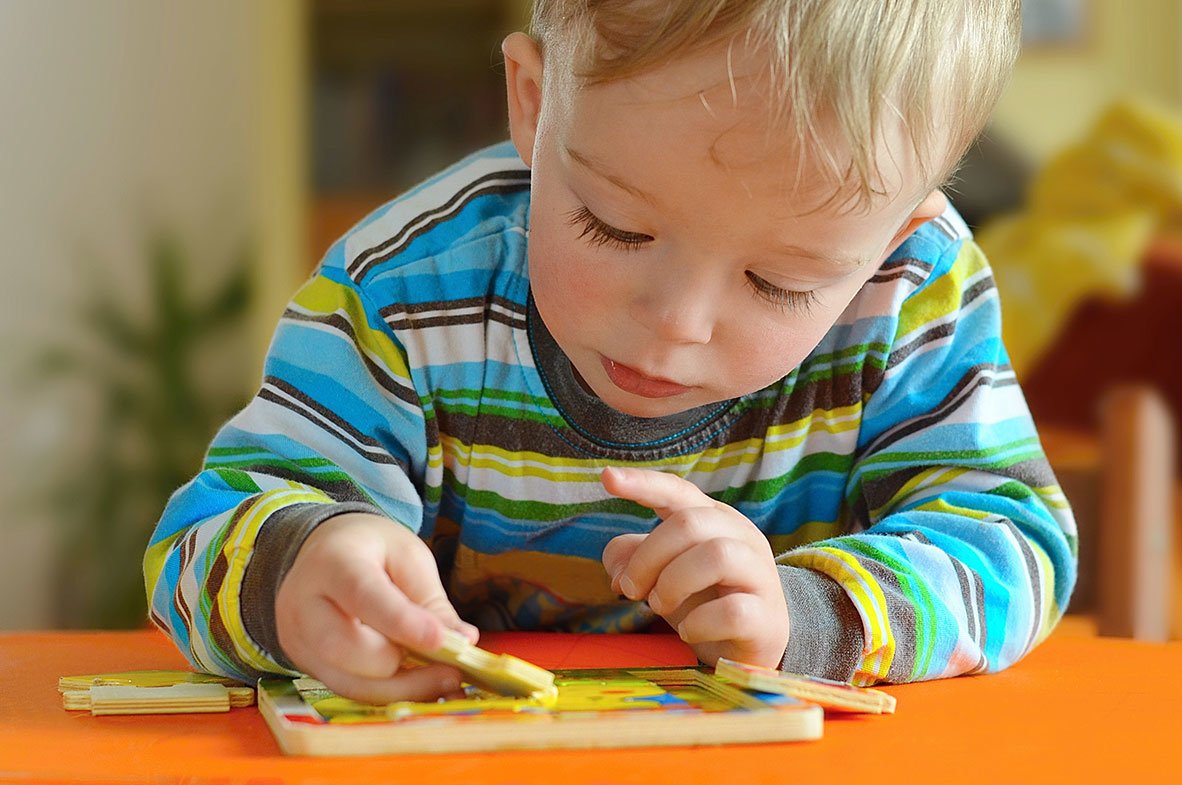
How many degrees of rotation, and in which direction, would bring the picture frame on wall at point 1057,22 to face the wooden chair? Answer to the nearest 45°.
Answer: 0° — it already faces it

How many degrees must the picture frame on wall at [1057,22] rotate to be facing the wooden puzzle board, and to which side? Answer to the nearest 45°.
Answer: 0° — it already faces it

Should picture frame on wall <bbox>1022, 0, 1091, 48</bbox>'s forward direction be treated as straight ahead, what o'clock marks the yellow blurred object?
The yellow blurred object is roughly at 12 o'clock from the picture frame on wall.

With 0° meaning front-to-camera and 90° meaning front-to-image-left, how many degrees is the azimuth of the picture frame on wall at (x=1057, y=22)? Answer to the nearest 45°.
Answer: approximately 0°

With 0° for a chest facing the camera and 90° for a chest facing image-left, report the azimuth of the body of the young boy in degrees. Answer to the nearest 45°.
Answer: approximately 0°
